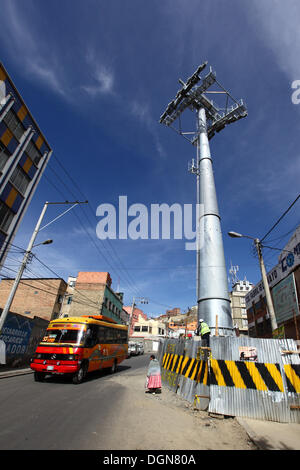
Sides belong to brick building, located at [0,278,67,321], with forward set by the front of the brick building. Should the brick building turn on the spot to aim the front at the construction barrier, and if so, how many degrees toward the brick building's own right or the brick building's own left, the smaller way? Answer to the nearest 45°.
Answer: approximately 90° to the brick building's own right

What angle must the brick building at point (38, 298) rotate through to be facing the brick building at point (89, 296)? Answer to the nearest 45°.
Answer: approximately 45° to its left

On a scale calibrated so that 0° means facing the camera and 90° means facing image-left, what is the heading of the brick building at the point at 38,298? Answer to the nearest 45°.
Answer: approximately 270°

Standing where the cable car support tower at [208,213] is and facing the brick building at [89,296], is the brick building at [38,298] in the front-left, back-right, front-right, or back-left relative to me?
front-left

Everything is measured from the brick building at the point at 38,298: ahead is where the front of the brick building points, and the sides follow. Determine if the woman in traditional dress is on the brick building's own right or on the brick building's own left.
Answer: on the brick building's own right
